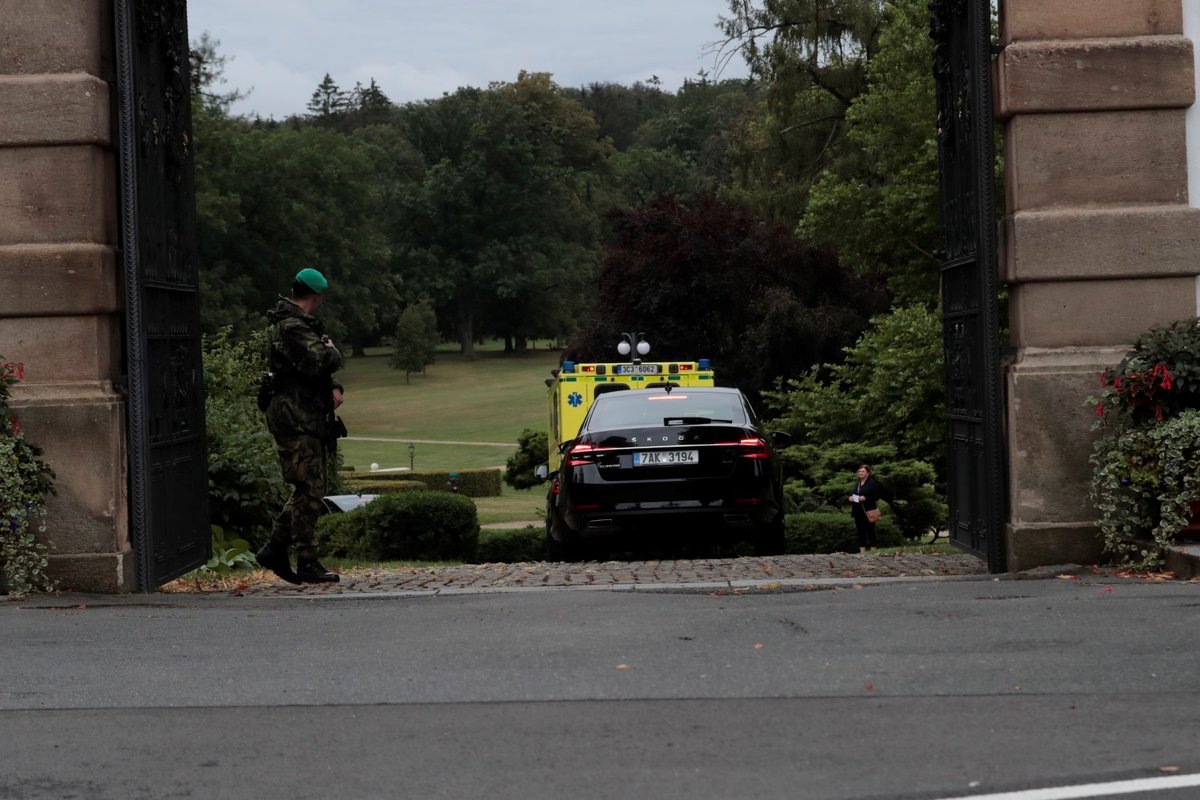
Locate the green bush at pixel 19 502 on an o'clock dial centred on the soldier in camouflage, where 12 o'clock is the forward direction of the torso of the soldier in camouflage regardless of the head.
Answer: The green bush is roughly at 5 o'clock from the soldier in camouflage.

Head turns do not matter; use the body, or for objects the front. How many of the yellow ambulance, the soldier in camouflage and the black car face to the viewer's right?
1

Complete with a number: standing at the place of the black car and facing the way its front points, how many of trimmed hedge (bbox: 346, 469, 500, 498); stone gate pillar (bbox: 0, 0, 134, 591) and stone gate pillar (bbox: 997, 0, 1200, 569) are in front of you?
1

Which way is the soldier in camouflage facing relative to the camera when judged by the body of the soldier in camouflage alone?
to the viewer's right

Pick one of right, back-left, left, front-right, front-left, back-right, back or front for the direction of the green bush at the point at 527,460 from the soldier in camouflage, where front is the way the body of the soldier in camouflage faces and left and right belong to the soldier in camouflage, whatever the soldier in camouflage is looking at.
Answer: left

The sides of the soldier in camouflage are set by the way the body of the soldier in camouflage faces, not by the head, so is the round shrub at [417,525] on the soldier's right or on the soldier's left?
on the soldier's left

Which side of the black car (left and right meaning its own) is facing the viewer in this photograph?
back

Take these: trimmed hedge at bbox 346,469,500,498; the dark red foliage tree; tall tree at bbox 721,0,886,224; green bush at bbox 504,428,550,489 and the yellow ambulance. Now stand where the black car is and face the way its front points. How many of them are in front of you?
5

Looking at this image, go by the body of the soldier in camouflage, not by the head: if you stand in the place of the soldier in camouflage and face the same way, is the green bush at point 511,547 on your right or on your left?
on your left

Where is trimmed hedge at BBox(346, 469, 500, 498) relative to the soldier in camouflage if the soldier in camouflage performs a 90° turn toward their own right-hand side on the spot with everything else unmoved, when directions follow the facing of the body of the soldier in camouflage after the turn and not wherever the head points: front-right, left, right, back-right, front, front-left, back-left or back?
back

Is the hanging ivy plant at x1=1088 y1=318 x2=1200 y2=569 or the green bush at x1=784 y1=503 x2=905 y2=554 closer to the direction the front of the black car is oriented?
the green bush

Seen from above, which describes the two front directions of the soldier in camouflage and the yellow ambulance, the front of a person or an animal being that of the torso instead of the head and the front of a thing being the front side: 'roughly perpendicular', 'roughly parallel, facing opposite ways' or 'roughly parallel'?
roughly perpendicular

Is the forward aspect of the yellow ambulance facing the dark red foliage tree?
yes

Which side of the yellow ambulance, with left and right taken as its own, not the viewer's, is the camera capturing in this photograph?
back
